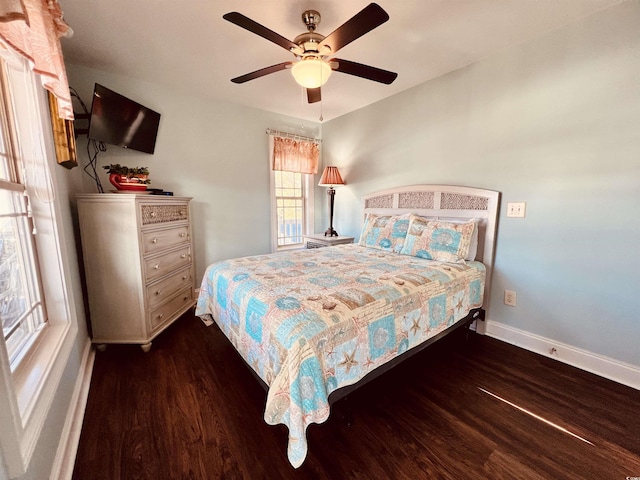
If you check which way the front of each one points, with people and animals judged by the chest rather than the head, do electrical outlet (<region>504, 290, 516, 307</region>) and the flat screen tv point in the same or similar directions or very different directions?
very different directions

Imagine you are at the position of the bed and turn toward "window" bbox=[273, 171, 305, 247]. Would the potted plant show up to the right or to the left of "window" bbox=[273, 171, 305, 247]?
left

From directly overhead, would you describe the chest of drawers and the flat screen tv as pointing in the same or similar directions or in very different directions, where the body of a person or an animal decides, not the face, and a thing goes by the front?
same or similar directions

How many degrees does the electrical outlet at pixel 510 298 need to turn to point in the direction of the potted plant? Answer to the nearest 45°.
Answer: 0° — it already faces it

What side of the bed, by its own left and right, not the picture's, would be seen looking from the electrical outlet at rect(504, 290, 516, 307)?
back

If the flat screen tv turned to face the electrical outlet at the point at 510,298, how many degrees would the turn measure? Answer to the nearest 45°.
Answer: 0° — it already faces it

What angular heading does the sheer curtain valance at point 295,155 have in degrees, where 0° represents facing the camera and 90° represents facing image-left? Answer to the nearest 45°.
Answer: approximately 315°

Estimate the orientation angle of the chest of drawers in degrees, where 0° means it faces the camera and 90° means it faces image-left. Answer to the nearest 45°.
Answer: approximately 315°

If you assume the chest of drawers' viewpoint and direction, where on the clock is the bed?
The bed is roughly at 12 o'clock from the chest of drawers.

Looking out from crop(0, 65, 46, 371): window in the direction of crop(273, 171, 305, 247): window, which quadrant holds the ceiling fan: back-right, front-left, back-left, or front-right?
front-right

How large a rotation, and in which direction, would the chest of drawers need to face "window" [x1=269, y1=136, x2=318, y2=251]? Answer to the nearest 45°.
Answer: approximately 90° to its left

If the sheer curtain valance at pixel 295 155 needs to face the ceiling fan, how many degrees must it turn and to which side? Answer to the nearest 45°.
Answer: approximately 45° to its right

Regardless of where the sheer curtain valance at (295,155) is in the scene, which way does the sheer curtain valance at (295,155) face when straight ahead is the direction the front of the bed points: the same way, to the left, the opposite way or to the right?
to the left

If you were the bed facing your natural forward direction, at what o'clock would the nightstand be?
The nightstand is roughly at 4 o'clock from the bed.

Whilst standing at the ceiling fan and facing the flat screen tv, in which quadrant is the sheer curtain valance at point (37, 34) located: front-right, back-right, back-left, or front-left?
front-left

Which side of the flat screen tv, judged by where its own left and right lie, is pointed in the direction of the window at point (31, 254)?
right
